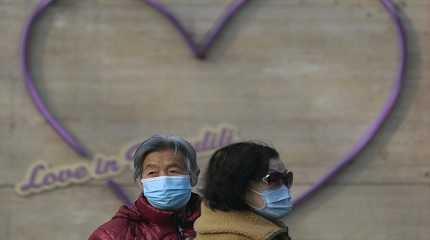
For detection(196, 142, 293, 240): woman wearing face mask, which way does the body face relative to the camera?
to the viewer's right

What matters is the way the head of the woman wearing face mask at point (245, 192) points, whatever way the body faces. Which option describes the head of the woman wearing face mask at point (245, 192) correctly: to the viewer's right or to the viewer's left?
to the viewer's right
